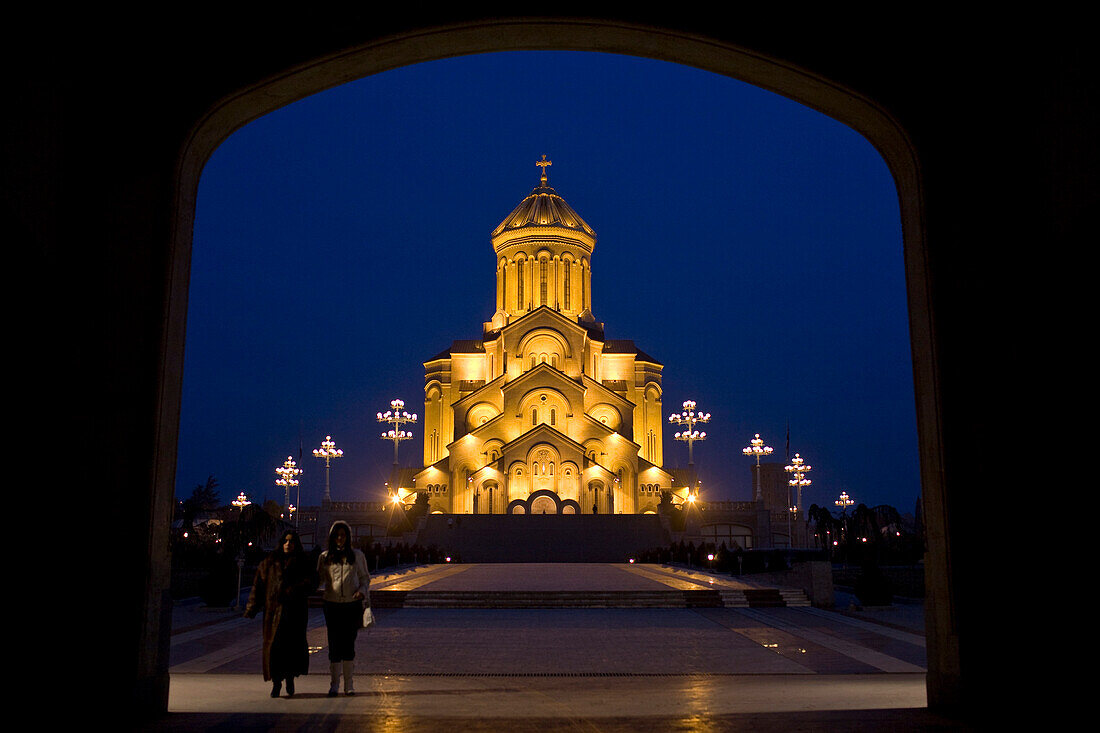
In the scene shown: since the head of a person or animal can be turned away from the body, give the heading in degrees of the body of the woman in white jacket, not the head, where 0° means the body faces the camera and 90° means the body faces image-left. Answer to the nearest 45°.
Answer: approximately 0°

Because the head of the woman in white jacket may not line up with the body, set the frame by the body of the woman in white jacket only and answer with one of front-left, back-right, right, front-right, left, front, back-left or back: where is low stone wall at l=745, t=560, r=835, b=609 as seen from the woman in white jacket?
back-left

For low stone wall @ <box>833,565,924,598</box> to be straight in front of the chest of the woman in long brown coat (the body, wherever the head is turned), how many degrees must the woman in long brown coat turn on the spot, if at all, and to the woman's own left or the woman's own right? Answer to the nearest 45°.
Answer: approximately 135° to the woman's own left

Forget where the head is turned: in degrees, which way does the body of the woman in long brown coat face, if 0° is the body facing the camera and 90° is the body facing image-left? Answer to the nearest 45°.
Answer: approximately 0°

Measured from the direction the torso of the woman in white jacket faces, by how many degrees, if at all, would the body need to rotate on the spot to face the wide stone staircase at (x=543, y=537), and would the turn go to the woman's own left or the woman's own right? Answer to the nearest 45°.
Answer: approximately 180°

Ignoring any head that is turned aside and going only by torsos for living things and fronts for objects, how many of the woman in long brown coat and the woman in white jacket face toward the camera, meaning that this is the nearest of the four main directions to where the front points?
2

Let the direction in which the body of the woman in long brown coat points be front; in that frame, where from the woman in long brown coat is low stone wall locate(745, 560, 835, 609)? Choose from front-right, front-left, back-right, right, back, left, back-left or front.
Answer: back-left
